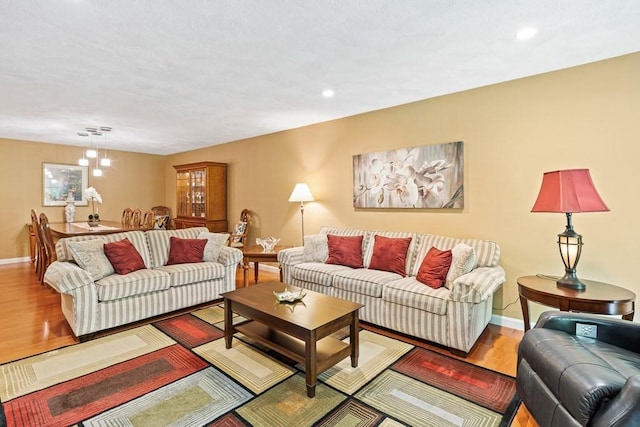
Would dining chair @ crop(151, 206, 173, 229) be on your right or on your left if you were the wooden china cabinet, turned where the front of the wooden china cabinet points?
on your right

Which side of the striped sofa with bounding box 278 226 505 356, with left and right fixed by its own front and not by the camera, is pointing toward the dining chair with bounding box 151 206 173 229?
right

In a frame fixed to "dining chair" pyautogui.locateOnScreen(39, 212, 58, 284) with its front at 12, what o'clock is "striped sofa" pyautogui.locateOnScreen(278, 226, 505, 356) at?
The striped sofa is roughly at 2 o'clock from the dining chair.

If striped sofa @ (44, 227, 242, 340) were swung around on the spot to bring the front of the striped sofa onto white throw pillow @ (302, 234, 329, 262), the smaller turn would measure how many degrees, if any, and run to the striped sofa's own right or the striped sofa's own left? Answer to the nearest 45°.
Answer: approximately 45° to the striped sofa's own left

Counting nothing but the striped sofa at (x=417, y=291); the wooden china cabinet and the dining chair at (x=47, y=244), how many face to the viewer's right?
1

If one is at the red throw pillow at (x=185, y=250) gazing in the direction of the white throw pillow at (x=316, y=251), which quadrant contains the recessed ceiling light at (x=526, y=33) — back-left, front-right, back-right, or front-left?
front-right

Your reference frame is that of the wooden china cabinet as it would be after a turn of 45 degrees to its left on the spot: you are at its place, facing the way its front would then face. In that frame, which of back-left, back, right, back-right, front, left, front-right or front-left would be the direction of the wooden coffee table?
front

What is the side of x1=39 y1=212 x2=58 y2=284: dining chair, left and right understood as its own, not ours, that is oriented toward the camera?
right

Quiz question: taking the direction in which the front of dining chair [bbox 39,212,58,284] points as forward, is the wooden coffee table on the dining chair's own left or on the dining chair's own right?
on the dining chair's own right

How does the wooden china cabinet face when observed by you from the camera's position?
facing the viewer and to the left of the viewer

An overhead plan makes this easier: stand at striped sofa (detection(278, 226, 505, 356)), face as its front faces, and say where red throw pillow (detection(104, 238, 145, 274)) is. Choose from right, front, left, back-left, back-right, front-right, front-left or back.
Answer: front-right

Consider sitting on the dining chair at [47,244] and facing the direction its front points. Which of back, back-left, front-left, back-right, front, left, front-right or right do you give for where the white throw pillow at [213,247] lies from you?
front-right

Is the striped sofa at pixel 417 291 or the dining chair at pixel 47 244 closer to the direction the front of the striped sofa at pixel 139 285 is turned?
the striped sofa

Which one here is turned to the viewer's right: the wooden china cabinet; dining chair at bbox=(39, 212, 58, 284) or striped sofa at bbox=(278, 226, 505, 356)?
the dining chair
